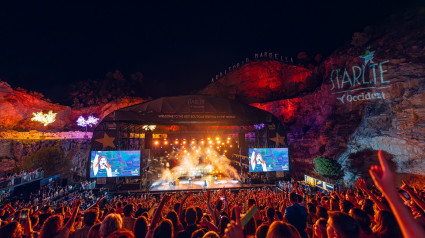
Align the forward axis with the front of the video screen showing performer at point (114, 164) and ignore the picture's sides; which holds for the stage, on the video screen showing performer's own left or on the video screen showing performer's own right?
on the video screen showing performer's own left

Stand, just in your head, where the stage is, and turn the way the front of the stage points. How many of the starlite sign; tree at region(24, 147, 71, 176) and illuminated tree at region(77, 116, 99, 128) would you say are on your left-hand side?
1

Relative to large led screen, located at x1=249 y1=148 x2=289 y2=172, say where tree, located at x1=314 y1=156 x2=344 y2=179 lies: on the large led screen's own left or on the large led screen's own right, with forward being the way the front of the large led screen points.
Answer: on the large led screen's own left

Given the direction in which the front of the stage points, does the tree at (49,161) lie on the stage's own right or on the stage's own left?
on the stage's own right

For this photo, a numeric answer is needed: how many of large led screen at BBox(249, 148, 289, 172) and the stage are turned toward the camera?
2

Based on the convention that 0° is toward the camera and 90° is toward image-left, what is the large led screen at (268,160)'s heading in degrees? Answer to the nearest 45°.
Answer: approximately 0°
